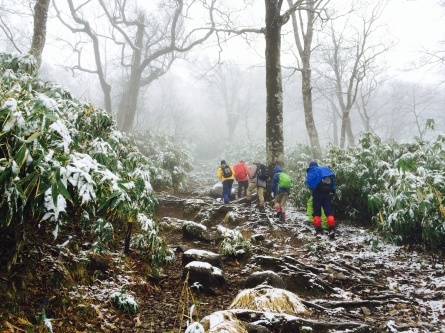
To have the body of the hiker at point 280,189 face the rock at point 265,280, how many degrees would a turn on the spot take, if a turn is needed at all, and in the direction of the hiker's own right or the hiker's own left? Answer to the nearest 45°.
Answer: approximately 135° to the hiker's own left

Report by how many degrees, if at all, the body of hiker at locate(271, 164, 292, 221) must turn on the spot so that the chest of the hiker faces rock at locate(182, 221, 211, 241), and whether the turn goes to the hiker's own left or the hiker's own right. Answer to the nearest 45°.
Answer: approximately 90° to the hiker's own left

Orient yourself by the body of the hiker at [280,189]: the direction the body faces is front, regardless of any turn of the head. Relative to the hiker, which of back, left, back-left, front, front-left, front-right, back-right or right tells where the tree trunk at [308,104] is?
front-right

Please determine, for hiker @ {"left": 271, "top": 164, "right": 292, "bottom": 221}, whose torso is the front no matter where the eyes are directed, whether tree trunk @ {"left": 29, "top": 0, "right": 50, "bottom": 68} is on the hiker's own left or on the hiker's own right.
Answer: on the hiker's own left

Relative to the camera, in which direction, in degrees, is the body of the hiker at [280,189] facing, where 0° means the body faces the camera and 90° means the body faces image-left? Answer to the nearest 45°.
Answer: approximately 135°

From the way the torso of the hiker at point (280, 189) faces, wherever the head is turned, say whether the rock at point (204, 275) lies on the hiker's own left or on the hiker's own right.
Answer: on the hiker's own left
